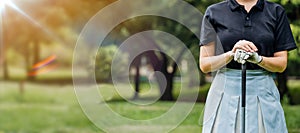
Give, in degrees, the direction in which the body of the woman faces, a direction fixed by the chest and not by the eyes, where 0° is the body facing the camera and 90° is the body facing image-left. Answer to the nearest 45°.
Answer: approximately 0°
